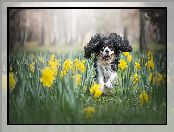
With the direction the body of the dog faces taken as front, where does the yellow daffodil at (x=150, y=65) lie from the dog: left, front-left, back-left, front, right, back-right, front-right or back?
left

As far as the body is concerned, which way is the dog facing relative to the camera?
toward the camera

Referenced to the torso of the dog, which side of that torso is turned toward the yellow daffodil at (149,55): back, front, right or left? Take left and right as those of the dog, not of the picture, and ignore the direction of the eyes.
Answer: left

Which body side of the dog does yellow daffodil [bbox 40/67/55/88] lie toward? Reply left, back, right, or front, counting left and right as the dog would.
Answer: right

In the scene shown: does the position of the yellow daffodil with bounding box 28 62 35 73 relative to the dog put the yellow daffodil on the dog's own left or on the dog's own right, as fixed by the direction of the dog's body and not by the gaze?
on the dog's own right
